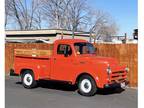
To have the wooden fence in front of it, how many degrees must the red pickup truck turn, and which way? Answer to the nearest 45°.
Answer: approximately 90° to its left

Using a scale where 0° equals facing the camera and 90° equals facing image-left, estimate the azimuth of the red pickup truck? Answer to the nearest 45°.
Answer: approximately 315°
